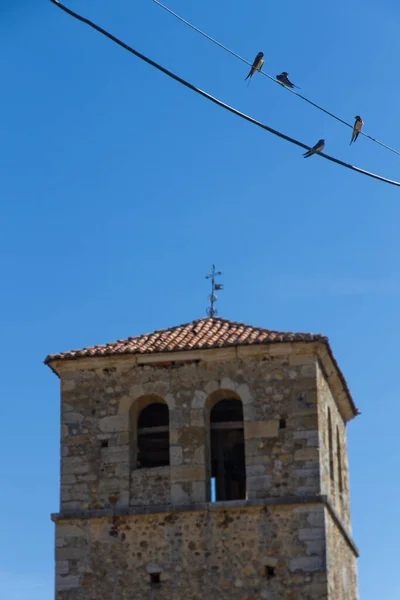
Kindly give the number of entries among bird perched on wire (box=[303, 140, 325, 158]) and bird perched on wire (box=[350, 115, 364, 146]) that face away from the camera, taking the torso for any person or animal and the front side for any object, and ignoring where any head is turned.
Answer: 0

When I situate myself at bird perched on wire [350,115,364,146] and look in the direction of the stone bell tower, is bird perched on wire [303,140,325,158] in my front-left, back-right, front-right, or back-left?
front-left

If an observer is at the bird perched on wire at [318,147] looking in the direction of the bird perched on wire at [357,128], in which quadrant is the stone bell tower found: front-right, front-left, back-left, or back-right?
back-left

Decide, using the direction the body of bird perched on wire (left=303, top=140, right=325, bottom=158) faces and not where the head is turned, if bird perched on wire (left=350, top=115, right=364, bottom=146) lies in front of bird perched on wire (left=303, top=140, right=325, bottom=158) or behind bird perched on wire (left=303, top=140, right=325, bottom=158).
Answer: in front

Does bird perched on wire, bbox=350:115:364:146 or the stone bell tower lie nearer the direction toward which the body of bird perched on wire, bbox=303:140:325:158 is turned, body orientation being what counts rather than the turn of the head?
the bird perched on wire

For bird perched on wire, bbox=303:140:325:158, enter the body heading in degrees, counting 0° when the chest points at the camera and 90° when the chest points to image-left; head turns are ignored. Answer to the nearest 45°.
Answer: approximately 270°

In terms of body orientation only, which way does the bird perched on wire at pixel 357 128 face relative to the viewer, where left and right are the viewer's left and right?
facing the viewer and to the right of the viewer

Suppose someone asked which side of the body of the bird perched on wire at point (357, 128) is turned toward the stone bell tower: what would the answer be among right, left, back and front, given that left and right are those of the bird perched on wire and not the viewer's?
back

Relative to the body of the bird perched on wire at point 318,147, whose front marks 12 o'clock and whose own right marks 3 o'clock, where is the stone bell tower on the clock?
The stone bell tower is roughly at 8 o'clock from the bird perched on wire.
